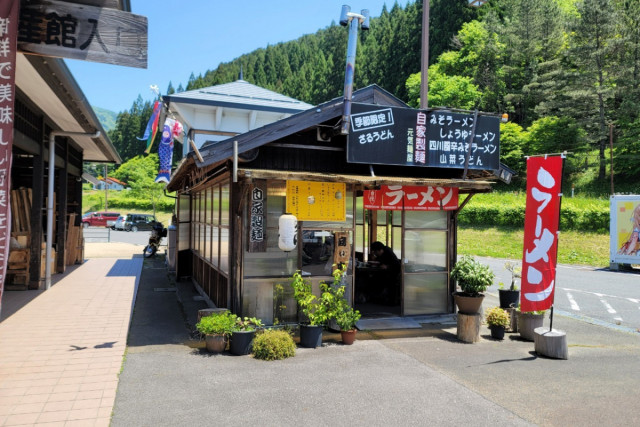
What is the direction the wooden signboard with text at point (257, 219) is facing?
toward the camera

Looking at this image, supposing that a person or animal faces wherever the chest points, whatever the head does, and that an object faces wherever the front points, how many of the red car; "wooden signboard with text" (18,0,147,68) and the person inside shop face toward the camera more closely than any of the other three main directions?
1

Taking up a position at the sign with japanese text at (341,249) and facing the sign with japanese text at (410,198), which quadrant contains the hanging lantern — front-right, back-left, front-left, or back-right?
back-right

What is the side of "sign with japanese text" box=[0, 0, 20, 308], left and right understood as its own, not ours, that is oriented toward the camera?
front

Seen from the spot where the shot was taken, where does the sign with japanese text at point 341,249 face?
facing the viewer

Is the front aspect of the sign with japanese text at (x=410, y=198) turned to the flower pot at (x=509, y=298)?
no

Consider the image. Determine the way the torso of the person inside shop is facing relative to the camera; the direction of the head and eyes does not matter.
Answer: to the viewer's left

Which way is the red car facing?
to the viewer's left

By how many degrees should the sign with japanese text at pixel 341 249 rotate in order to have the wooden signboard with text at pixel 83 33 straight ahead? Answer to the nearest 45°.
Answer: approximately 45° to its right

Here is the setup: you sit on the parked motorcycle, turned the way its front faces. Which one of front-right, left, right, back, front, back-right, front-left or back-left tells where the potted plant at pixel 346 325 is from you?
front-left

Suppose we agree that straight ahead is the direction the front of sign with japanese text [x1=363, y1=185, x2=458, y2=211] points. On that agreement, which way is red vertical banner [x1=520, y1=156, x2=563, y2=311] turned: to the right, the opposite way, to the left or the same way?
the same way

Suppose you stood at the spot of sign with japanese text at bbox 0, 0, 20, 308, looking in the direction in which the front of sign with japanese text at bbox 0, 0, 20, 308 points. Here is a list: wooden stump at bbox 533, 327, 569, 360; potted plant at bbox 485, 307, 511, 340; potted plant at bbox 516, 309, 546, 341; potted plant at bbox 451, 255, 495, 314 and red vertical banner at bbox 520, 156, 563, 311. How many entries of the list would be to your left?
5

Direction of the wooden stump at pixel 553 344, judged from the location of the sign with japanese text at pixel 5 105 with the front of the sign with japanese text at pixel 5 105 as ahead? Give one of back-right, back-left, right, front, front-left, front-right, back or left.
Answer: left

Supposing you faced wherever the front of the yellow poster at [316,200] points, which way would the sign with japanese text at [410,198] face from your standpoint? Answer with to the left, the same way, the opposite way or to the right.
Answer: the same way

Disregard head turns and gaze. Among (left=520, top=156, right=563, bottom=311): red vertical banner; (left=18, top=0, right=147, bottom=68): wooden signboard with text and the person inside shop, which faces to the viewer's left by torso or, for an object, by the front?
the person inside shop

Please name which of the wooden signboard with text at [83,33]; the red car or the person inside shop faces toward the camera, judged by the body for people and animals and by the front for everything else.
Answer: the wooden signboard with text

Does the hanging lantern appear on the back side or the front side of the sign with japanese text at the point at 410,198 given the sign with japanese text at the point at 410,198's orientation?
on the front side
